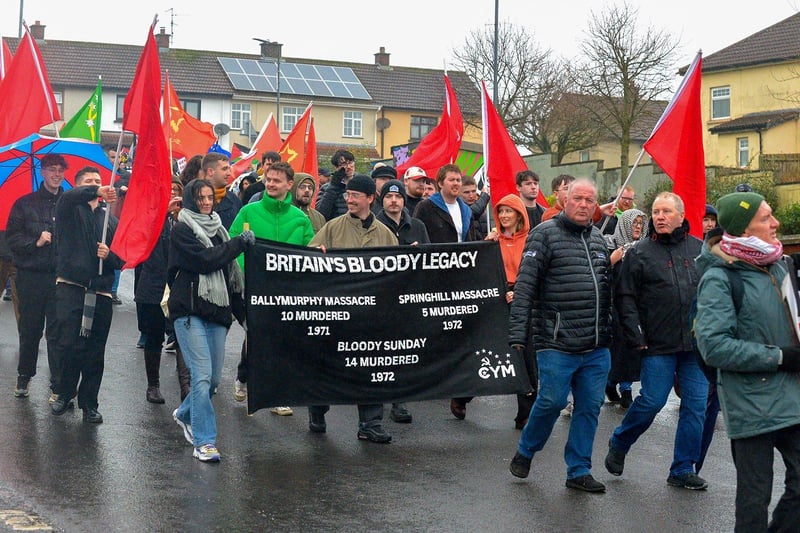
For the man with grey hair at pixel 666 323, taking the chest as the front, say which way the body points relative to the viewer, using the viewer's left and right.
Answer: facing the viewer and to the right of the viewer

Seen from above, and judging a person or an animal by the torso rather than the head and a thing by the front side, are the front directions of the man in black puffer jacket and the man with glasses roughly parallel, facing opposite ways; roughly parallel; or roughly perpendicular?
roughly parallel

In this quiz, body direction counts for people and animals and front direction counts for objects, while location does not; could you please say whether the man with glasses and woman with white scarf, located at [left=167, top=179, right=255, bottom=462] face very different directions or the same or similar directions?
same or similar directions

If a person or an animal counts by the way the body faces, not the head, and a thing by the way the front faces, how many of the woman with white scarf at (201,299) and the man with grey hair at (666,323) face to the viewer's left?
0

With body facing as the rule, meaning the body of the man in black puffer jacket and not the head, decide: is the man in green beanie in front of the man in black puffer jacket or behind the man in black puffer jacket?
in front

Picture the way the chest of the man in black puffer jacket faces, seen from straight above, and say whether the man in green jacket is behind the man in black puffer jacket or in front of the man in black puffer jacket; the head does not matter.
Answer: behind

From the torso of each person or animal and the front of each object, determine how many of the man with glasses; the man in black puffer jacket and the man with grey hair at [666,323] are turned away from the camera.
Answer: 0

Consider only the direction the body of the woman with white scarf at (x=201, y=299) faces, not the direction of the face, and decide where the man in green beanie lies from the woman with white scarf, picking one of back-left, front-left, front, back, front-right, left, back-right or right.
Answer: front

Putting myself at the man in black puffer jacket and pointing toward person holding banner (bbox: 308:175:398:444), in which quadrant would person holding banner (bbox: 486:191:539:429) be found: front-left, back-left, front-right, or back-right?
front-right

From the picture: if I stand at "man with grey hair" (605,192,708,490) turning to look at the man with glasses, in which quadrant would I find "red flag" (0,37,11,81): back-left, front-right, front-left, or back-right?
front-left
